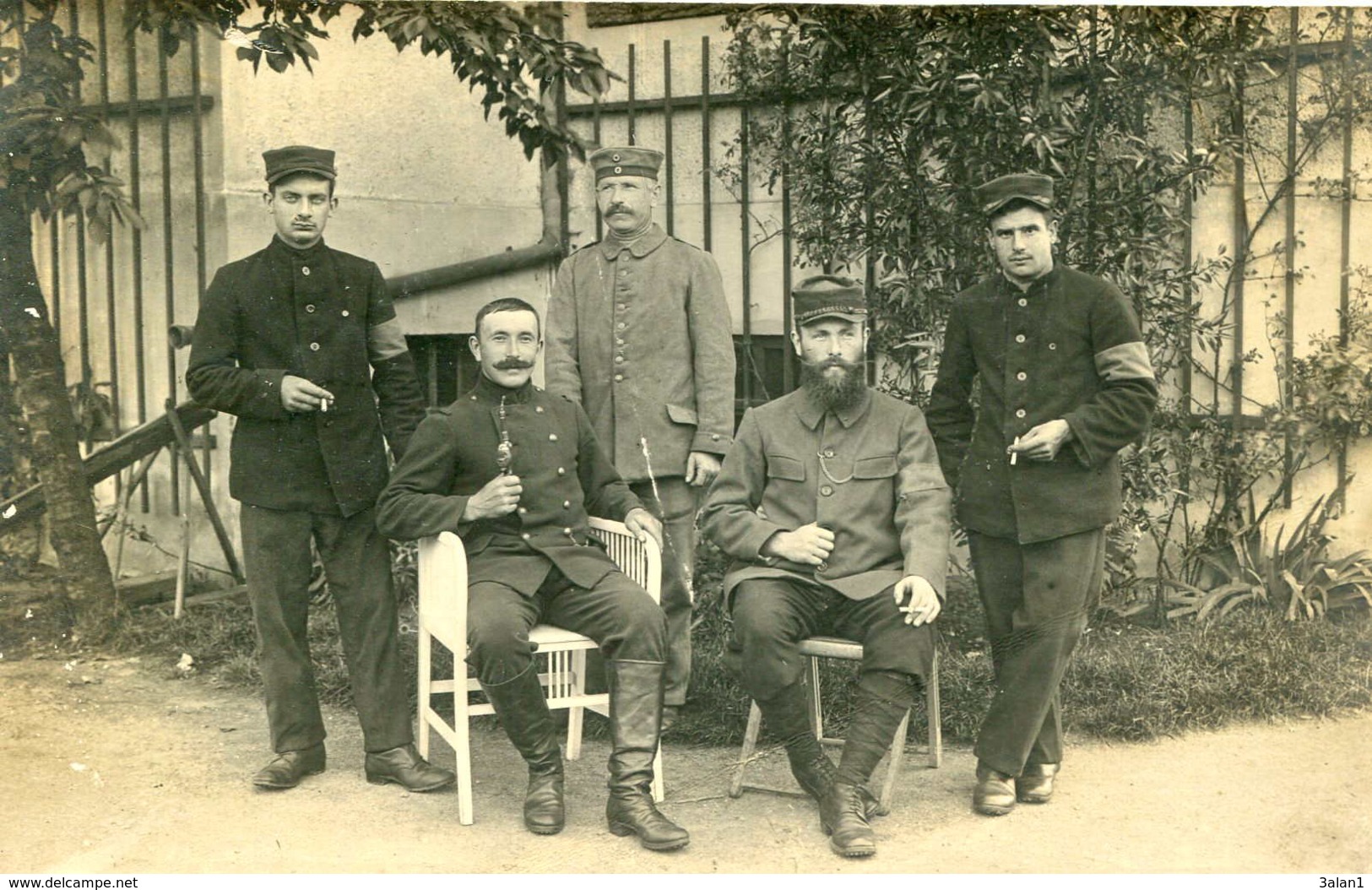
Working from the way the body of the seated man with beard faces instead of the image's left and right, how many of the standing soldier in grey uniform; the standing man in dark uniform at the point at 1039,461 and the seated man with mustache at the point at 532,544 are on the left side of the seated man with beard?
1

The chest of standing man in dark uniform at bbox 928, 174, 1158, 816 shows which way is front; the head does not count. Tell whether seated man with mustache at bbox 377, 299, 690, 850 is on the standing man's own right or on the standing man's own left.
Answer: on the standing man's own right

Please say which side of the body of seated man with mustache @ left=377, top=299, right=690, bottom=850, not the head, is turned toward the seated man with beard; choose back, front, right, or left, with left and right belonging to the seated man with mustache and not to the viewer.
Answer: left

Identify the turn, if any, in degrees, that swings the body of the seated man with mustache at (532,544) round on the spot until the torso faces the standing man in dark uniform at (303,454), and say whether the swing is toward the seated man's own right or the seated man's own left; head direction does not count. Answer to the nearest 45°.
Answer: approximately 90° to the seated man's own right

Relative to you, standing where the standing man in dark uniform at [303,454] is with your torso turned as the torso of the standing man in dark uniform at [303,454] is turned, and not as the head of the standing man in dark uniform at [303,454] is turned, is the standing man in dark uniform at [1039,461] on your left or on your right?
on your left

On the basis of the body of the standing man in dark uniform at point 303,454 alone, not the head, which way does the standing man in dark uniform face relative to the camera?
toward the camera

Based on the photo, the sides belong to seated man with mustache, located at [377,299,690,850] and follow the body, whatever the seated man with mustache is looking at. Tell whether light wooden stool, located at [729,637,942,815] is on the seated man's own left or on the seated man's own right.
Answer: on the seated man's own left

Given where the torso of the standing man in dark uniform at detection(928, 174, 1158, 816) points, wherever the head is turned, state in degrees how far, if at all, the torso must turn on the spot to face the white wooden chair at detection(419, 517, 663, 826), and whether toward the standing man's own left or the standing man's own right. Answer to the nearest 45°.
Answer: approximately 90° to the standing man's own right

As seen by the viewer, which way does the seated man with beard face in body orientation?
toward the camera

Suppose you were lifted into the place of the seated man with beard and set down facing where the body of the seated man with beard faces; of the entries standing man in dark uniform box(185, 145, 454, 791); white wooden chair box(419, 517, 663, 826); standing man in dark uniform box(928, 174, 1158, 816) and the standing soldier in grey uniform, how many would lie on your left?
1

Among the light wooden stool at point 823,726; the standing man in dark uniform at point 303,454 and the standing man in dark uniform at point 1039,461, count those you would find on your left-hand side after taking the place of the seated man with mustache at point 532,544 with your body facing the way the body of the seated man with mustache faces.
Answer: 2

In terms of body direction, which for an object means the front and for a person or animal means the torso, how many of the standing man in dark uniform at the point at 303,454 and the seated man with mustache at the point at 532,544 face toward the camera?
2

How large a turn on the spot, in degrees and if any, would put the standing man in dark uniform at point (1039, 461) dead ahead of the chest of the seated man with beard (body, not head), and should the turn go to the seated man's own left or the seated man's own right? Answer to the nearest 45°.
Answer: approximately 90° to the seated man's own left
